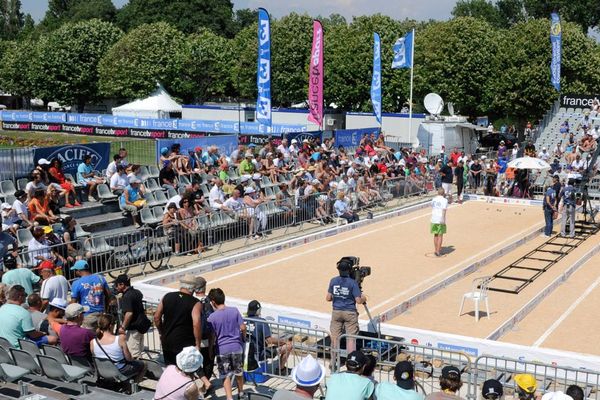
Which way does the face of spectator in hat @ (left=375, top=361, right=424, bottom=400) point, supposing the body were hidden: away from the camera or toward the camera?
away from the camera

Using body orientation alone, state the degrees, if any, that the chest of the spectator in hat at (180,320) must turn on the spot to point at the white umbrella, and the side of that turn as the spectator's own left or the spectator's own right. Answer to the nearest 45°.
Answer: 0° — they already face it

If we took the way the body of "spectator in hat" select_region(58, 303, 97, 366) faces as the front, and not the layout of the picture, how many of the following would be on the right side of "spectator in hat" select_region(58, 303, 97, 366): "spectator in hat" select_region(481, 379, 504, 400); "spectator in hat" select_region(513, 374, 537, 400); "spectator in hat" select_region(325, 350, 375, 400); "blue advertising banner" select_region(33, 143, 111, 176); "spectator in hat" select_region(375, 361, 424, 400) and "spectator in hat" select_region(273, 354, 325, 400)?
5

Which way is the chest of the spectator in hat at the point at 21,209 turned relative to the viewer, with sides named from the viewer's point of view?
facing to the right of the viewer

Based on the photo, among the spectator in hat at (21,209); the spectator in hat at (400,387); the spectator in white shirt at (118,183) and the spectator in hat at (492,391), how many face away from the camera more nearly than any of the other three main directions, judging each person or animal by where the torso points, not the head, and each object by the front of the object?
2

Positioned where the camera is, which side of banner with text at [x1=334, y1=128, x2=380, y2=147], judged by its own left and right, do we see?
front

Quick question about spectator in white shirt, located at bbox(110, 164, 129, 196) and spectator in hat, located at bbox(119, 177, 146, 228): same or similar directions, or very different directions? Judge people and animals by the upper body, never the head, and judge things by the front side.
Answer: same or similar directions

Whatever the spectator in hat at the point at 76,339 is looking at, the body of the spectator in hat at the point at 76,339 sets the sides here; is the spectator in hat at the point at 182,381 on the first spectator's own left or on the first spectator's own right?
on the first spectator's own right

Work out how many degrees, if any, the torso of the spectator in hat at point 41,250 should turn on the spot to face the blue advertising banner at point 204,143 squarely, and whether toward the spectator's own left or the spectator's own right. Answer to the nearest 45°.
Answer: approximately 45° to the spectator's own left

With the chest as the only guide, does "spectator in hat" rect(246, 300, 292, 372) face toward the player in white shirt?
yes

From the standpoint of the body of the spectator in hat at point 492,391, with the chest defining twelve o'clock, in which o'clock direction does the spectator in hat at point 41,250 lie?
the spectator in hat at point 41,250 is roughly at 10 o'clock from the spectator in hat at point 492,391.

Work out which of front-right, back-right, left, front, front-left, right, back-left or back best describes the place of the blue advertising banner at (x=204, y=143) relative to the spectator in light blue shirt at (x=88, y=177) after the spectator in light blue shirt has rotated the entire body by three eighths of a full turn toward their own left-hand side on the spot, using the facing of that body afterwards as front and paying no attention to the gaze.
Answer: front-right

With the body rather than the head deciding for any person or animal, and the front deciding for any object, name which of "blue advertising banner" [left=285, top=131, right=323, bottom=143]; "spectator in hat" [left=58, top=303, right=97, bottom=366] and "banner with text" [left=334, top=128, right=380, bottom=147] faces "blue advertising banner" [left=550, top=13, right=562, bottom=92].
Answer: the spectator in hat

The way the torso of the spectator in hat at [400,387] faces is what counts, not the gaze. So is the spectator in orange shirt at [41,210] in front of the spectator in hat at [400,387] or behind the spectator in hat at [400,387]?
in front

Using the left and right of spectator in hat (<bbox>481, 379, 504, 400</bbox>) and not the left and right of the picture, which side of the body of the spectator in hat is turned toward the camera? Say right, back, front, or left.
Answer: back

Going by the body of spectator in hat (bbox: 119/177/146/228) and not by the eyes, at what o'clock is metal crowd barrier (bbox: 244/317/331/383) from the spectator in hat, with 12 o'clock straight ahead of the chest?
The metal crowd barrier is roughly at 1 o'clock from the spectator in hat.

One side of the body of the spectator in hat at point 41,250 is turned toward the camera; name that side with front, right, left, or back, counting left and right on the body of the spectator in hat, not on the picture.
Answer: right

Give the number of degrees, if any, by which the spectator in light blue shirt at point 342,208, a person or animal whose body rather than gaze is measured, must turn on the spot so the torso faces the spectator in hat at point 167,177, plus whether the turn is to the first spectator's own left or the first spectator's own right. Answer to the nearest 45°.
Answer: approximately 180°

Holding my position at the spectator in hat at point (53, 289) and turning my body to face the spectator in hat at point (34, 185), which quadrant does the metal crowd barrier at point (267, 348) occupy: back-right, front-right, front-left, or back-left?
back-right

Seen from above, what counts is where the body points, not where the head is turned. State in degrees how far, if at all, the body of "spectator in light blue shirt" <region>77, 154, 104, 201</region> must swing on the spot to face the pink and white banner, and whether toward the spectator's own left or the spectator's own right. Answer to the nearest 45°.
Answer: approximately 90° to the spectator's own left

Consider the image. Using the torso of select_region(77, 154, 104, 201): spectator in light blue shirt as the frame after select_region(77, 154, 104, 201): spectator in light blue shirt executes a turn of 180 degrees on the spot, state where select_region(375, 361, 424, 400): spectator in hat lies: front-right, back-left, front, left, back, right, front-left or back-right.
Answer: back-left
